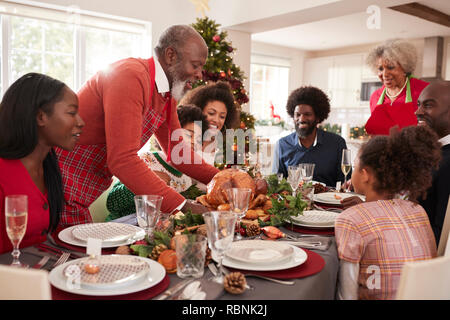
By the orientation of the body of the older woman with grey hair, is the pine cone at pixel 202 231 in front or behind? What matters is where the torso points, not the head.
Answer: in front

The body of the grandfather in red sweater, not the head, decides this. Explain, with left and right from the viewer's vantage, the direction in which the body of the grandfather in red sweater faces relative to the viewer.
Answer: facing to the right of the viewer

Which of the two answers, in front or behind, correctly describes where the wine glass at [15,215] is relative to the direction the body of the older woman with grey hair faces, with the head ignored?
in front

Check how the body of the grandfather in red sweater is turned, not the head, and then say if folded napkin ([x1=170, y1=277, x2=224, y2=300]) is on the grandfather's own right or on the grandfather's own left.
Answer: on the grandfather's own right

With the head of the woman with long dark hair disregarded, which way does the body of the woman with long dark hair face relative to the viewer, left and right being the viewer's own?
facing to the right of the viewer

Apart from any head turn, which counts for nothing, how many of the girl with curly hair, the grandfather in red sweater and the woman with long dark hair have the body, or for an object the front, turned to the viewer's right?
2

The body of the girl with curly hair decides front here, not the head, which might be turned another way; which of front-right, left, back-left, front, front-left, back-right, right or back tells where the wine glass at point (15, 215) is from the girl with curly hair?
left

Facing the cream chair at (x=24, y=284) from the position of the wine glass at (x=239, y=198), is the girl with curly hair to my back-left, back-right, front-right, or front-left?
back-left

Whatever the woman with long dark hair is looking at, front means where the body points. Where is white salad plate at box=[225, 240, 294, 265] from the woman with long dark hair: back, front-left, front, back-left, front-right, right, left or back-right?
front-right

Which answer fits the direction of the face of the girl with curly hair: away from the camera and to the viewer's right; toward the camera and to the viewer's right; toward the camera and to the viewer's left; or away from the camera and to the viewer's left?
away from the camera and to the viewer's left

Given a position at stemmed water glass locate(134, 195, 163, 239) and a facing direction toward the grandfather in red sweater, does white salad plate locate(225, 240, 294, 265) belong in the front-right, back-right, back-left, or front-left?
back-right

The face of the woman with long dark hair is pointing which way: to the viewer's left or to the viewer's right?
to the viewer's right

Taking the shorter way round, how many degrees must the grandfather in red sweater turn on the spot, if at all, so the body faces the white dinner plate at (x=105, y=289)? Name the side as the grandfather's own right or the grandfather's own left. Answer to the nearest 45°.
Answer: approximately 90° to the grandfather's own right

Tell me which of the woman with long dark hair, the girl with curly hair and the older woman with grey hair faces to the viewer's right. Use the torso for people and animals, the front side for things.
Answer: the woman with long dark hair
